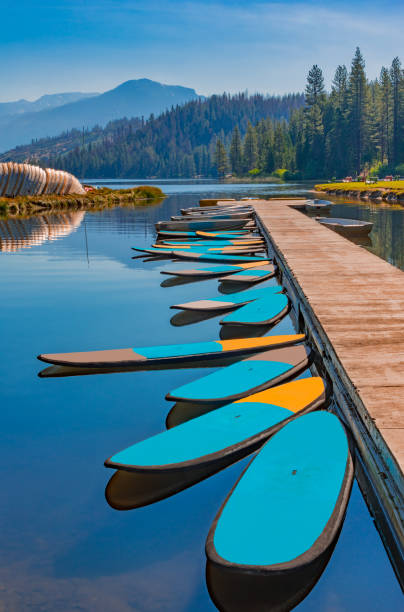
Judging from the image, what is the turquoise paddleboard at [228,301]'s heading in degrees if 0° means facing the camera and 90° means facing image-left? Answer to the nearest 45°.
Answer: approximately 45°

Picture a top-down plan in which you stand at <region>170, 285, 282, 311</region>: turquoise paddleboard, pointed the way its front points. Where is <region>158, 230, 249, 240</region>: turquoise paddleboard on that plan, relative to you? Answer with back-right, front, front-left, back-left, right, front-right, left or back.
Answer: back-right

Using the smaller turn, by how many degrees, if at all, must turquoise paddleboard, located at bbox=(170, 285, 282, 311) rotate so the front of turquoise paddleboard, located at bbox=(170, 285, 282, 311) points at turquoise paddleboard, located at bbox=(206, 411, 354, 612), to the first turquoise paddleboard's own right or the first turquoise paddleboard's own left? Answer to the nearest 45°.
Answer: approximately 45° to the first turquoise paddleboard's own left

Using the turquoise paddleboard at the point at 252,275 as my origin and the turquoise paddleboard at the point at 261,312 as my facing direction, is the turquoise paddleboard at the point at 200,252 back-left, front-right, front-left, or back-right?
back-right

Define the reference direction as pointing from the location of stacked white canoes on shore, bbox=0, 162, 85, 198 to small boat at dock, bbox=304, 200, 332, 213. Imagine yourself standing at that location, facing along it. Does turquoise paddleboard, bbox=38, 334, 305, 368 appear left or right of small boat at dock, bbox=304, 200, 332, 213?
right
